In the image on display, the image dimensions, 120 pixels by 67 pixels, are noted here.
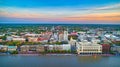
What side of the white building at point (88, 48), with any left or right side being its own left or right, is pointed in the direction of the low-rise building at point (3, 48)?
right

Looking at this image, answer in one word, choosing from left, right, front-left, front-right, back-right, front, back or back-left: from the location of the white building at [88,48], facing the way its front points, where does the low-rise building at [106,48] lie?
left

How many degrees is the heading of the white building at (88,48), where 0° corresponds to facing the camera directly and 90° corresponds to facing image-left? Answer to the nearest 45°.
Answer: approximately 0°

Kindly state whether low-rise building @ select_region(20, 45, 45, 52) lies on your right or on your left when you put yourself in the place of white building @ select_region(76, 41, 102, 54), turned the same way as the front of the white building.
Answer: on your right
